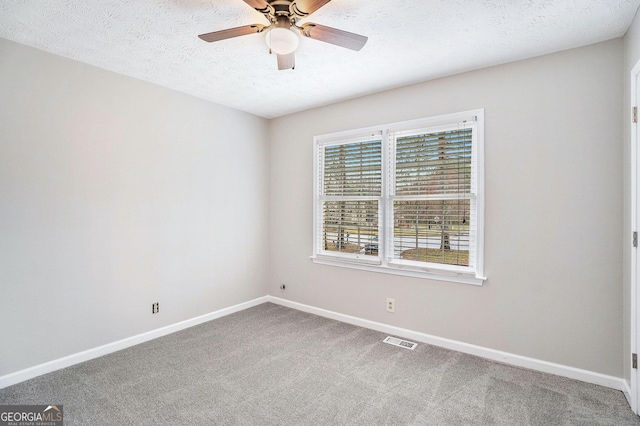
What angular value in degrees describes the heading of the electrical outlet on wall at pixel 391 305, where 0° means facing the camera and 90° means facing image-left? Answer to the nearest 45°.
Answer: approximately 45°
